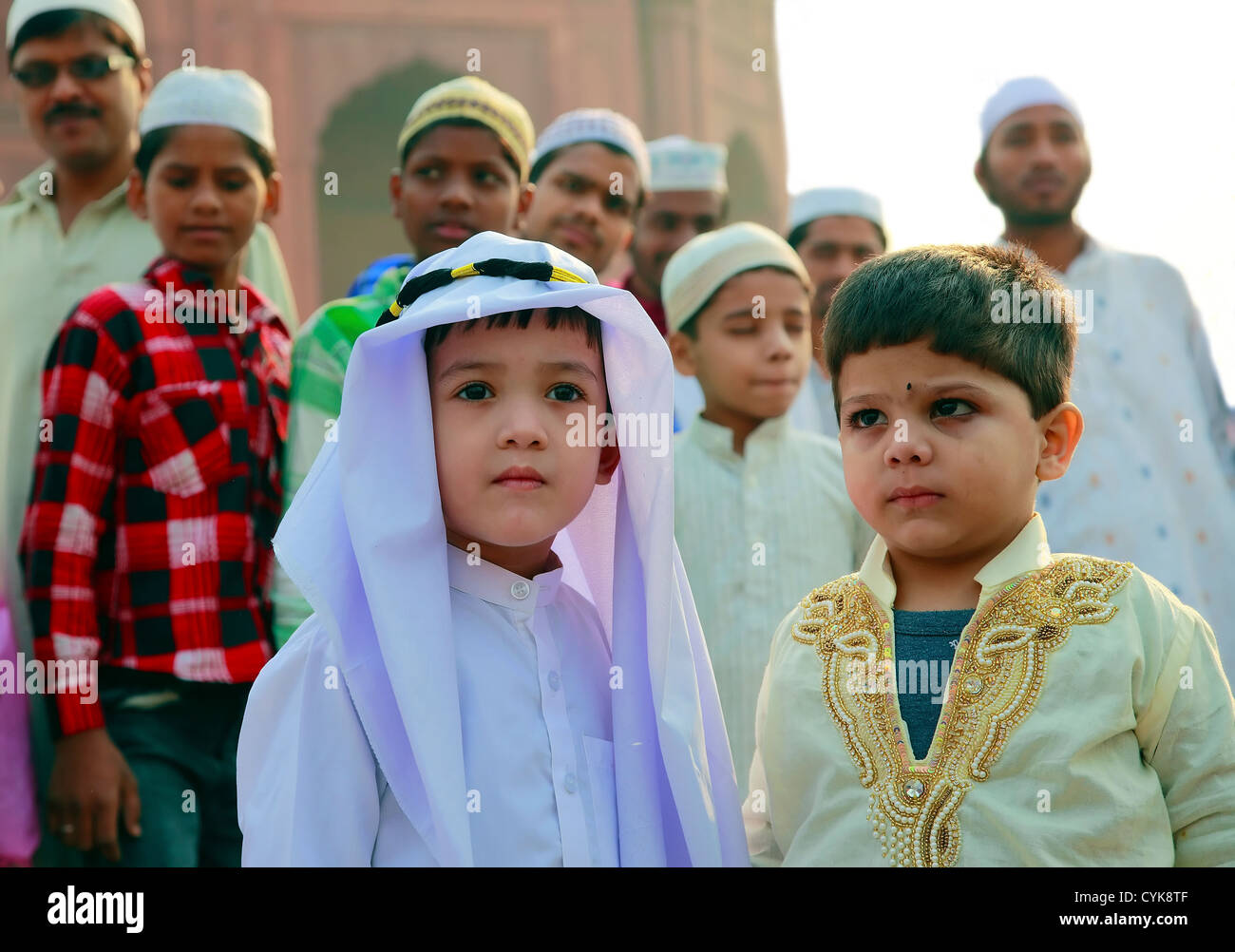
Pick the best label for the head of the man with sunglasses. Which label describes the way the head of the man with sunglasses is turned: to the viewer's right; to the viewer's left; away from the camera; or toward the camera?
toward the camera

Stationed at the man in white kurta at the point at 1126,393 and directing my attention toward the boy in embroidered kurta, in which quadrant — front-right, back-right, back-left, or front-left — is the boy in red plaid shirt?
front-right

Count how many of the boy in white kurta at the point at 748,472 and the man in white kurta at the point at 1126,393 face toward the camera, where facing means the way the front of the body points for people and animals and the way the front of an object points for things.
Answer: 2

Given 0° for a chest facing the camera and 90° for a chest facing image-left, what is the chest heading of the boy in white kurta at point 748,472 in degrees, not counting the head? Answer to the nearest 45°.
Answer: approximately 0°

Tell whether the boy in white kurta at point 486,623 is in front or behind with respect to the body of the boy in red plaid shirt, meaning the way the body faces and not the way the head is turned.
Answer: in front

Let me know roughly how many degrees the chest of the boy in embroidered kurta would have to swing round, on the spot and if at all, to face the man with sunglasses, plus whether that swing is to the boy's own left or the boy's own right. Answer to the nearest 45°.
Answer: approximately 90° to the boy's own right

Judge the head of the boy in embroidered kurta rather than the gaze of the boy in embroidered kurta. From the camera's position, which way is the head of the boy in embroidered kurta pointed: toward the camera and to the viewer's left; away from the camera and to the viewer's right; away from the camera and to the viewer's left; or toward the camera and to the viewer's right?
toward the camera and to the viewer's left

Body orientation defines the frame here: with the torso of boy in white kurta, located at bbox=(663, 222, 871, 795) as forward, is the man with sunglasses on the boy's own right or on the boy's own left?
on the boy's own right

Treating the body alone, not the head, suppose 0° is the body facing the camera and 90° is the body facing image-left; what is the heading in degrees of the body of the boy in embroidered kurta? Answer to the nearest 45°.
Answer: approximately 45°

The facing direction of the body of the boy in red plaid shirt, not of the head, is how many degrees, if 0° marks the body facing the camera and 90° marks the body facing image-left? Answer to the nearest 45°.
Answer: approximately 315°

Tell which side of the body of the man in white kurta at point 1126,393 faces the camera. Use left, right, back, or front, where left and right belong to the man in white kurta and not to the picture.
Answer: front

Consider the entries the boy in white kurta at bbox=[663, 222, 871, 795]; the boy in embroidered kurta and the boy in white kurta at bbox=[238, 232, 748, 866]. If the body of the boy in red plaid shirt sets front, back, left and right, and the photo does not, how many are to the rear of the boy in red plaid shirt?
0

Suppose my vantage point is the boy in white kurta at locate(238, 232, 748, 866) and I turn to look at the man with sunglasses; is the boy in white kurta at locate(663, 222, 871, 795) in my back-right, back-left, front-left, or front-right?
front-right
